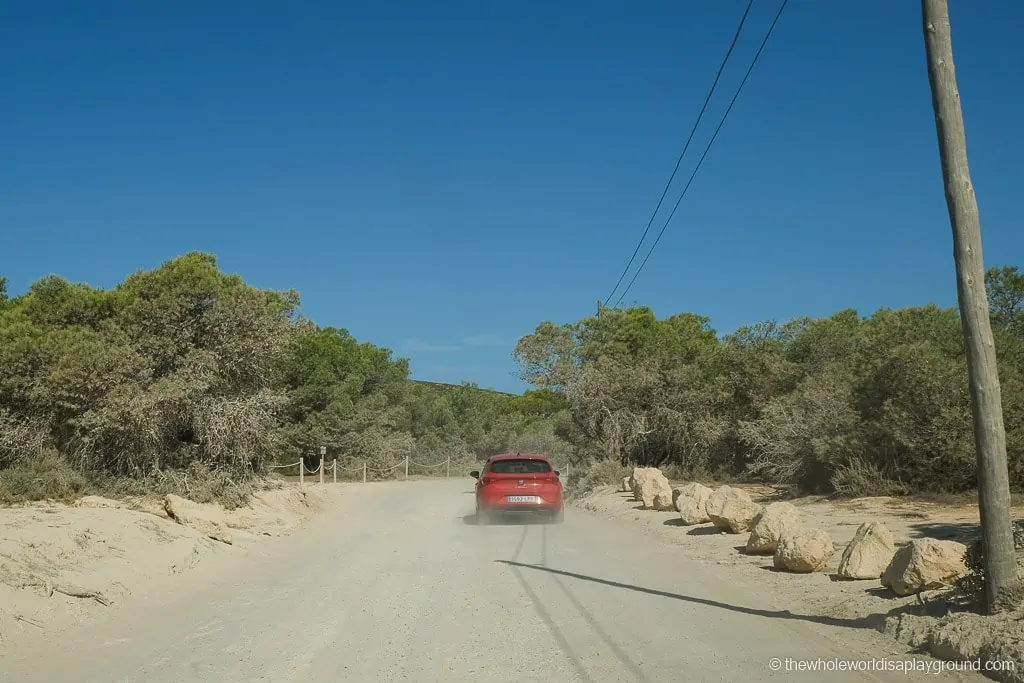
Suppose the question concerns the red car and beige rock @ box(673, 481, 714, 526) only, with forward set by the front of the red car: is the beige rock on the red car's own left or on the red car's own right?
on the red car's own right

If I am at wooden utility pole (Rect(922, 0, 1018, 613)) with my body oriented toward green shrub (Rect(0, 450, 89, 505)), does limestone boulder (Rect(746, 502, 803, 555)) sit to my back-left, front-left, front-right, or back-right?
front-right

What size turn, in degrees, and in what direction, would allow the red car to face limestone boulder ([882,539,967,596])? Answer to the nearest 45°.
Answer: approximately 180°

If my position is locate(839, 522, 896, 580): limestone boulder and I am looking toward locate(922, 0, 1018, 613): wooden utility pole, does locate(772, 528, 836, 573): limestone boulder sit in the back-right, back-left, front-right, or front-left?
back-right

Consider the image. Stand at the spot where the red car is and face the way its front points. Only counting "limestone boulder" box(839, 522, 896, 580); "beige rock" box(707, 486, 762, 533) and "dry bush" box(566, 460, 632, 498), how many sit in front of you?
1

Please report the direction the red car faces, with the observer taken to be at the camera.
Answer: facing away from the viewer

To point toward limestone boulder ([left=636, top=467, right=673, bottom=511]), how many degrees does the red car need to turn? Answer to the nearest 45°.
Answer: approximately 45° to its right

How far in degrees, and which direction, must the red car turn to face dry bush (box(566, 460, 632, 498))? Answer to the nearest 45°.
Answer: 0° — it already faces it

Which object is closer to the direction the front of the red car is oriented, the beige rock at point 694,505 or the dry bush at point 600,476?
the dry bush

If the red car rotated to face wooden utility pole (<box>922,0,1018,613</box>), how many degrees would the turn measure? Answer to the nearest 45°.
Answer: approximately 180°

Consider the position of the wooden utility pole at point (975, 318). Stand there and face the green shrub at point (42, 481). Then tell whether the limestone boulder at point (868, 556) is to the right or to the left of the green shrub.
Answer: right

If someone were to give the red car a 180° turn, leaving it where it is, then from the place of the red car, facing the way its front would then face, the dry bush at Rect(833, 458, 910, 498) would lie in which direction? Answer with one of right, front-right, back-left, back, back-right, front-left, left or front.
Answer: left

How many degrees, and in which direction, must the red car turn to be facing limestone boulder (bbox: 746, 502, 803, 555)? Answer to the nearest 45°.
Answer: approximately 135° to its right
